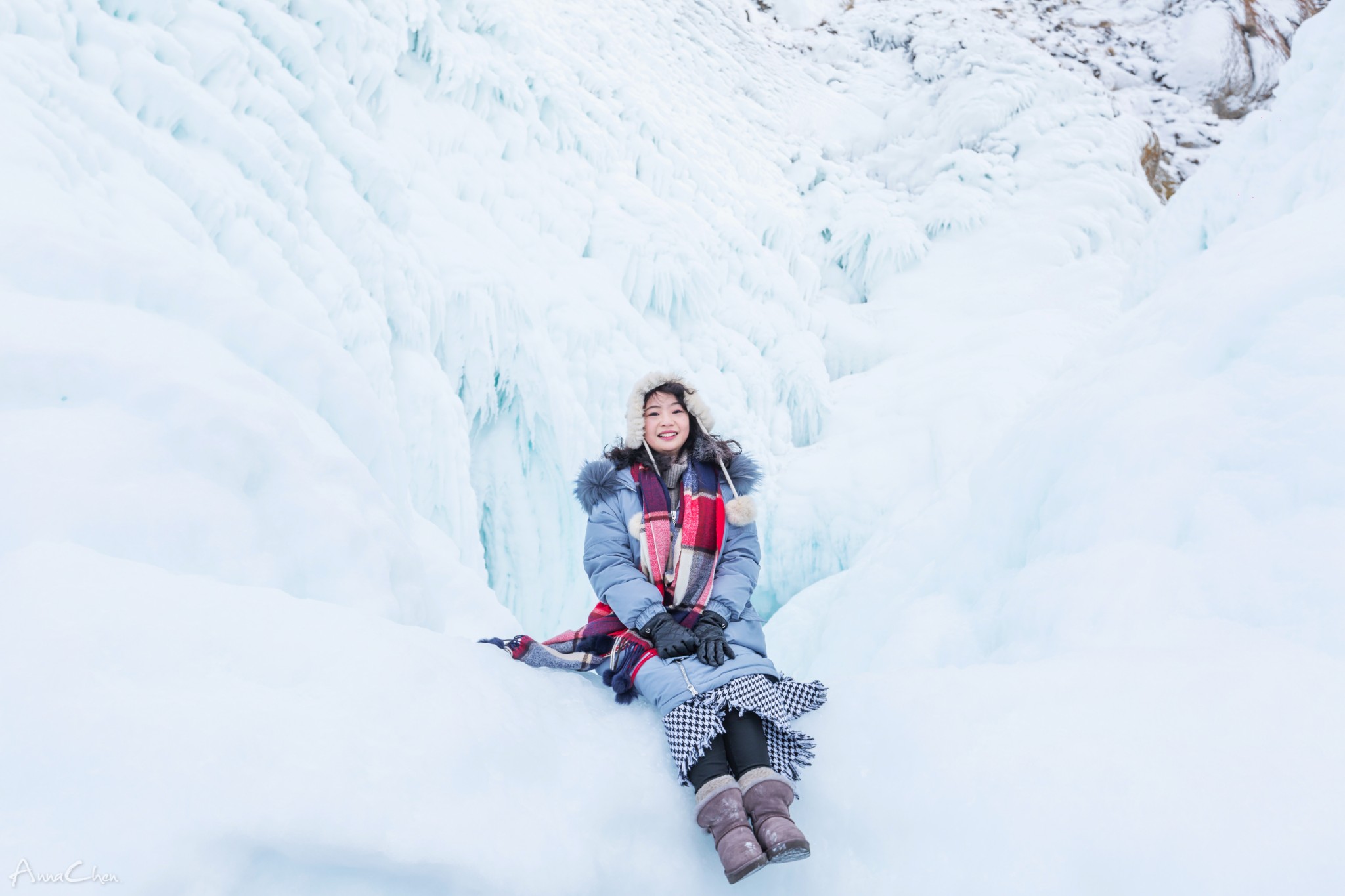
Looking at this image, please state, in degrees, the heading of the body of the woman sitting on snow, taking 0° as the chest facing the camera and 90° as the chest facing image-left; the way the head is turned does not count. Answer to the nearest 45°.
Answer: approximately 0°
